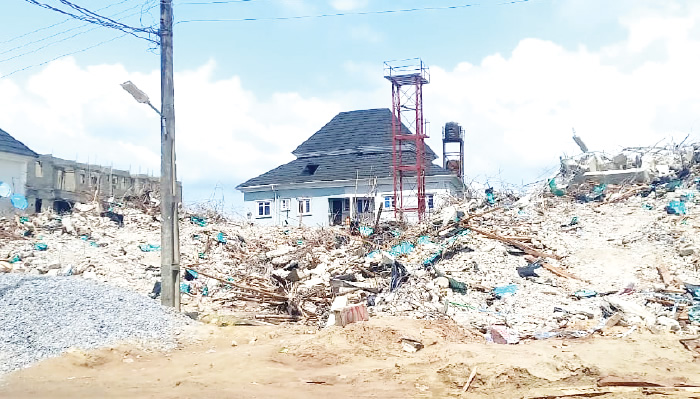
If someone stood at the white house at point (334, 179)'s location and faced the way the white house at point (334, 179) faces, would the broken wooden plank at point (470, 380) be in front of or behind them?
in front

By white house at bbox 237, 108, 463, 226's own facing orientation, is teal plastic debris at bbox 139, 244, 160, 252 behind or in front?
in front

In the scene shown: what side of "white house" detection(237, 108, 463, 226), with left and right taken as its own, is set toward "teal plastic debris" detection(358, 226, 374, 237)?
front

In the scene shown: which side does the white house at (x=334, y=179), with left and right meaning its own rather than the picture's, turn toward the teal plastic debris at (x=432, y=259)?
front

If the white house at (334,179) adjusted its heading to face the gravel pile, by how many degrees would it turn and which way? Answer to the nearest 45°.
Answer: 0° — it already faces it

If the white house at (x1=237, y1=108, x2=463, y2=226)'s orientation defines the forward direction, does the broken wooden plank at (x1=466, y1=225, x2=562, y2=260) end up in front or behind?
in front

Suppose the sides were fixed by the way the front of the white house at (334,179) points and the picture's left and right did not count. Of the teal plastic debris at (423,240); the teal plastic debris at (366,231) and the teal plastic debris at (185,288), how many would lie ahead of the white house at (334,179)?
3

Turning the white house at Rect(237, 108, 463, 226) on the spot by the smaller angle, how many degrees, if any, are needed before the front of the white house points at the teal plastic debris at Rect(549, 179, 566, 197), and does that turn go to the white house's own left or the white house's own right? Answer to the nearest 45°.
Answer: approximately 45° to the white house's own left

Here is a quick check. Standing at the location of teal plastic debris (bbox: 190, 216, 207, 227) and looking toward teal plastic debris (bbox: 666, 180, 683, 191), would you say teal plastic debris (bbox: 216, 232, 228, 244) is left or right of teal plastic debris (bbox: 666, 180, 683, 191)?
right

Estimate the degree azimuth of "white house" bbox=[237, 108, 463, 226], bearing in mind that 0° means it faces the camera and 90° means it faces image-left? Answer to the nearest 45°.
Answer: approximately 0°
